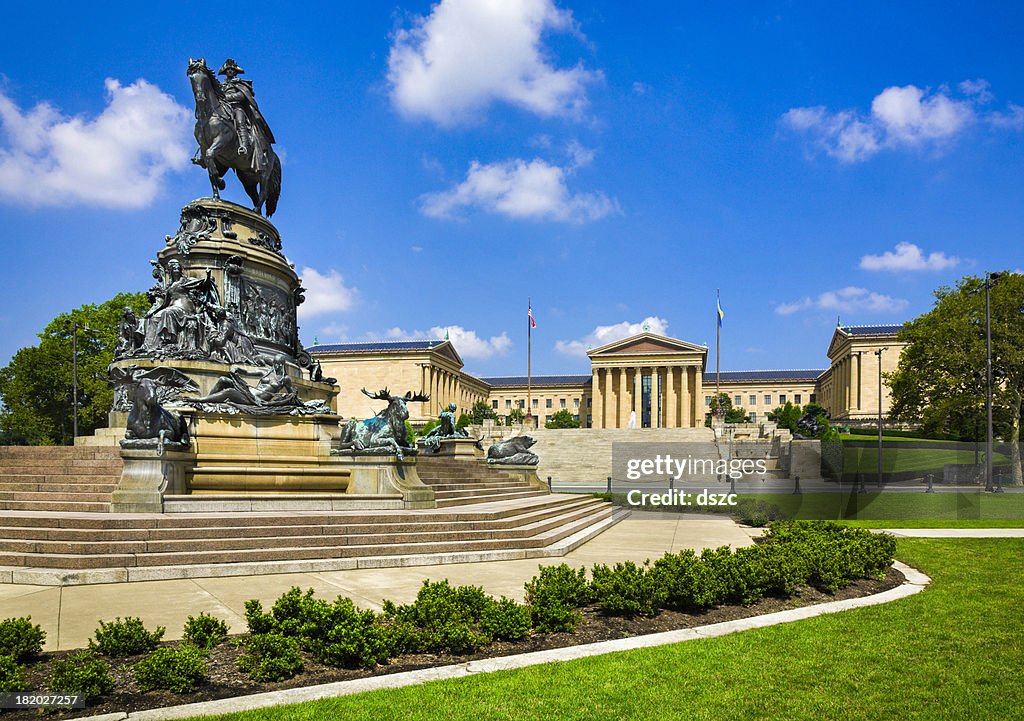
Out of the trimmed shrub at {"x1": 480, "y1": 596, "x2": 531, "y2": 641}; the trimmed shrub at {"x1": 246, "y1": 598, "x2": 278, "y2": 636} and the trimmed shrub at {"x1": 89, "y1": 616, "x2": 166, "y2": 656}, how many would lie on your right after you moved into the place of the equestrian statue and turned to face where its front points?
0

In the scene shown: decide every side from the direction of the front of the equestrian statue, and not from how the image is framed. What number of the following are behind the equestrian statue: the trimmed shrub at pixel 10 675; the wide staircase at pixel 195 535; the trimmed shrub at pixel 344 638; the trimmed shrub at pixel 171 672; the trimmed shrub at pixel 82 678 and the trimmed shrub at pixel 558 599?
0

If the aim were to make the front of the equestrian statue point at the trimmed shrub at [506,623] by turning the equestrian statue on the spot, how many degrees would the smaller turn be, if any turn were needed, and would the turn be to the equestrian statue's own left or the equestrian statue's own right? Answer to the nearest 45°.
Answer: approximately 45° to the equestrian statue's own left

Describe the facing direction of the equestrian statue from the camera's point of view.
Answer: facing the viewer and to the left of the viewer

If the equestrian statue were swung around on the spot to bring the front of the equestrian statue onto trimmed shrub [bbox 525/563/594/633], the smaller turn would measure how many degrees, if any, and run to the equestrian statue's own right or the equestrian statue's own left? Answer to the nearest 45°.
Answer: approximately 45° to the equestrian statue's own left

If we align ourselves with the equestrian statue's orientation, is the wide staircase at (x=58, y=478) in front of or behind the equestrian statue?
in front

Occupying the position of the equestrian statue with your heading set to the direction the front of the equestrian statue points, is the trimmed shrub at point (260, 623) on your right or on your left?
on your left

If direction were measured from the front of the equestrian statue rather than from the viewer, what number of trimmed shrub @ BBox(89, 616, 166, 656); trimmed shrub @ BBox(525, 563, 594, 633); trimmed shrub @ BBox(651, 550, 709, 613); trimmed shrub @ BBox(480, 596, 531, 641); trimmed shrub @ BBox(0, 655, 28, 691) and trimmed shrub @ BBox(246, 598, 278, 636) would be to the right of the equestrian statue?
0

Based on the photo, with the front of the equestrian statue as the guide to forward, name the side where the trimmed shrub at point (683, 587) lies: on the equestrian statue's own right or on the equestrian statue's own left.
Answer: on the equestrian statue's own left

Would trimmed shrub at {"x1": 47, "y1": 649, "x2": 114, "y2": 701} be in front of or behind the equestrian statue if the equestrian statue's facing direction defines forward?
in front

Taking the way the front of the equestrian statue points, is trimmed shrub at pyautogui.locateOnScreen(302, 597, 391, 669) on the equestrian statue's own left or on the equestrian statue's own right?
on the equestrian statue's own left

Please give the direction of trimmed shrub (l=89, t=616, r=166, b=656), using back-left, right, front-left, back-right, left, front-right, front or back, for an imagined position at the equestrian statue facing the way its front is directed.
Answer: front-left

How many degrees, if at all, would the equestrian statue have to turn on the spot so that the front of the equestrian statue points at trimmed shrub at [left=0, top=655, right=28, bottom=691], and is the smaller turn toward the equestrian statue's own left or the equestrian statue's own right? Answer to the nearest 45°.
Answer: approximately 45° to the equestrian statue's own left

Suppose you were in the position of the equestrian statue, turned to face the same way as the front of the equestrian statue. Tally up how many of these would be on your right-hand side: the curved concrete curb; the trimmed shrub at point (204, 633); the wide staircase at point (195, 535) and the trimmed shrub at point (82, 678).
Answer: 0
